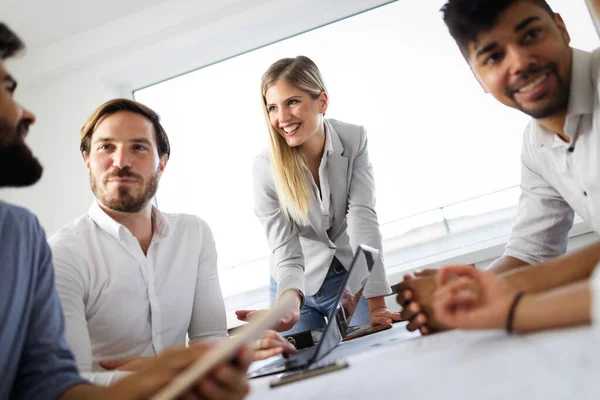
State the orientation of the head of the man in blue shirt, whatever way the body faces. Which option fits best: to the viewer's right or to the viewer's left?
to the viewer's right

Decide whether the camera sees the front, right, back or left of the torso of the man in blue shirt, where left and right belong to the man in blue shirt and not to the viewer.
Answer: right

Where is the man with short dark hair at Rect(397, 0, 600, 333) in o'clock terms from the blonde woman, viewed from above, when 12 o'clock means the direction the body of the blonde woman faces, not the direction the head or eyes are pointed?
The man with short dark hair is roughly at 11 o'clock from the blonde woman.

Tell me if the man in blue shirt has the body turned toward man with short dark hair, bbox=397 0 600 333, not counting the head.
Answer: yes

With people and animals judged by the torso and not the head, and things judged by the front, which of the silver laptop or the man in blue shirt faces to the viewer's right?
the man in blue shirt

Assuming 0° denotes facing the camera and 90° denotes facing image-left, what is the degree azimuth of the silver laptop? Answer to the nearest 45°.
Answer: approximately 90°

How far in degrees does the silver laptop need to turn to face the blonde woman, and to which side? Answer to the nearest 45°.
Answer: approximately 90° to its right

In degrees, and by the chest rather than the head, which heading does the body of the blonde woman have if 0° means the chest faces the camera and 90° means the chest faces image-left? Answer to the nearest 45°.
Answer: approximately 0°
